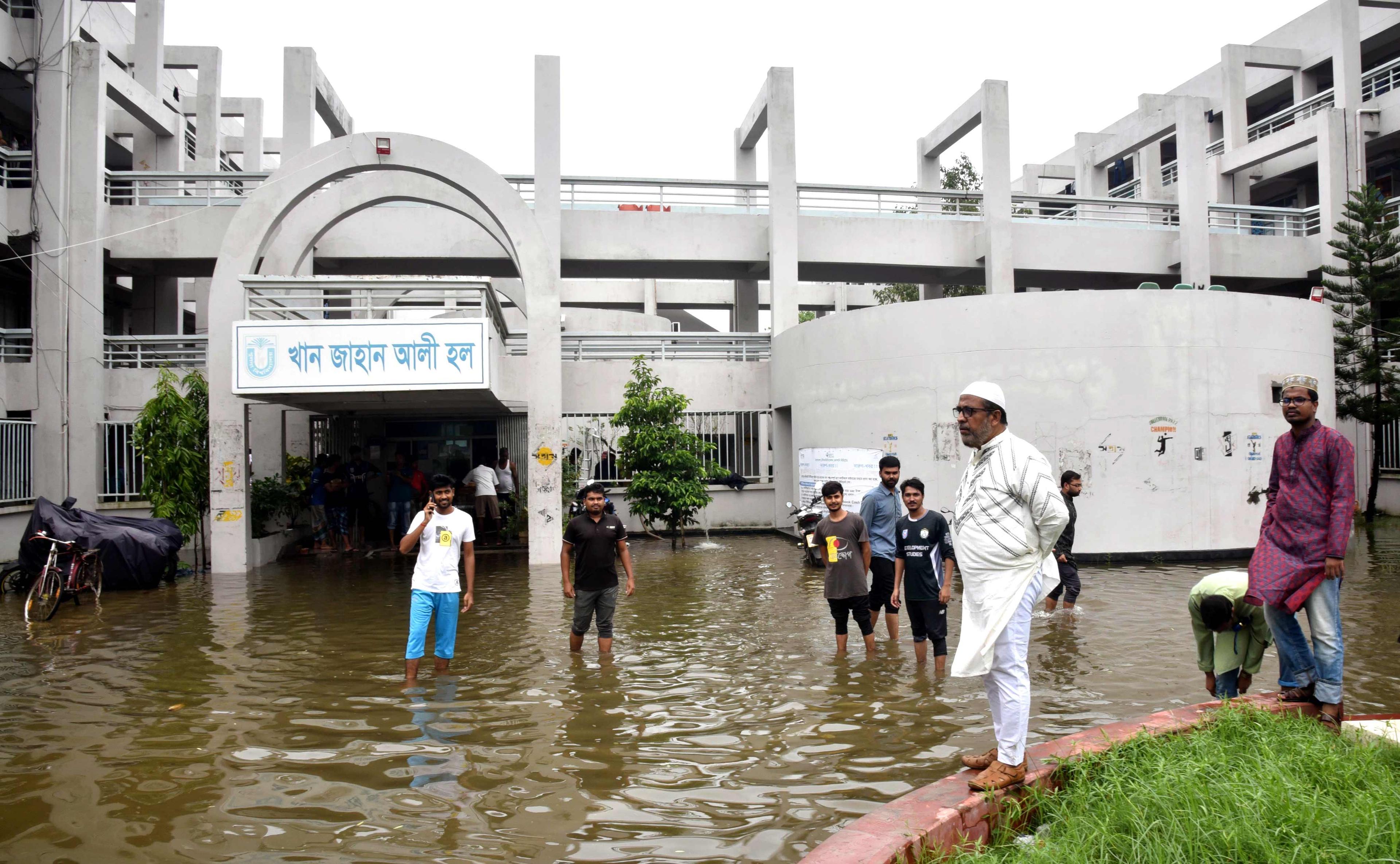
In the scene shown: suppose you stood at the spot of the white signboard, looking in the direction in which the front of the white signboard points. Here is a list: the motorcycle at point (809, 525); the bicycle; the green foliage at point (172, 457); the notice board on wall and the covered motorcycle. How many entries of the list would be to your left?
2

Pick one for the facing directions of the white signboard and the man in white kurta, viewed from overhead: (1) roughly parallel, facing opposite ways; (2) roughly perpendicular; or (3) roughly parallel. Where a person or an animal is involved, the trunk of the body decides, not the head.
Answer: roughly perpendicular

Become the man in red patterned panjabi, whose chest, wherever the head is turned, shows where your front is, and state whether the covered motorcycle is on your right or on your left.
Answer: on your right

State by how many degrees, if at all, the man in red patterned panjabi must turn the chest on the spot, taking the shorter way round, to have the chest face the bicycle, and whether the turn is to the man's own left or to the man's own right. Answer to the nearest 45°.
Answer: approximately 45° to the man's own right

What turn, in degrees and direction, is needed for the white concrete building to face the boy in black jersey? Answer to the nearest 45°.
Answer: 0° — it already faces them

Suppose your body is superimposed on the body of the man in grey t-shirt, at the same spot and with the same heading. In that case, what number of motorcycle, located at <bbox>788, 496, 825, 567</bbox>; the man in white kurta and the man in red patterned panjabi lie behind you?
1

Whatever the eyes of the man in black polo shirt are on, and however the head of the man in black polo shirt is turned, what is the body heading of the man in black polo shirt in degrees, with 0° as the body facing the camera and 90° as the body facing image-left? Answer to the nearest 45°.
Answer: approximately 0°

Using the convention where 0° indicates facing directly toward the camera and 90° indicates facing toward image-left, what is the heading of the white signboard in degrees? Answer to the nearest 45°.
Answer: approximately 0°
